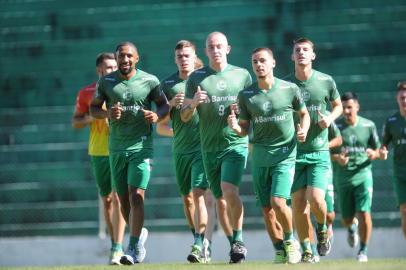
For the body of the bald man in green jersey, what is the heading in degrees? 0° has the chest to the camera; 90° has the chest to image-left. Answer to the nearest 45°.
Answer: approximately 0°
